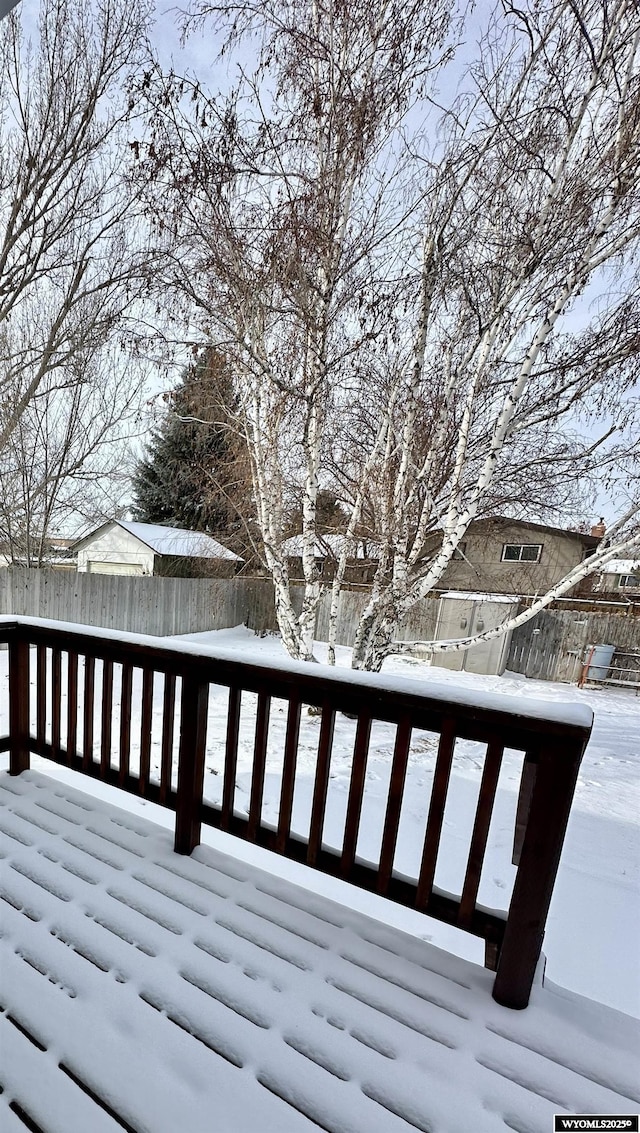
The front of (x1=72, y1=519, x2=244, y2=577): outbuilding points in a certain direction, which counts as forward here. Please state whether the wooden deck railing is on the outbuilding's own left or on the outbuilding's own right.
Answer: on the outbuilding's own left

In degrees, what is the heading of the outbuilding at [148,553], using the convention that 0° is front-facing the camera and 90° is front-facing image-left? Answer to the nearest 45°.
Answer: approximately 45°

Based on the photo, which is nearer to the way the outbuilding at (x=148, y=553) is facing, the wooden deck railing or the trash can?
the wooden deck railing

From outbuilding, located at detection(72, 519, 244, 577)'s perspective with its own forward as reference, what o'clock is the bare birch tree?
The bare birch tree is roughly at 10 o'clock from the outbuilding.

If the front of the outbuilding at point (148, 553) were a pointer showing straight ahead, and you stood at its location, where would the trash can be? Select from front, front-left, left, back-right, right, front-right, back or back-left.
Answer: left
